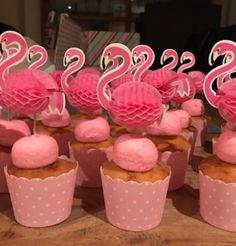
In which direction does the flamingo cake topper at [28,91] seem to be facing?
to the viewer's left

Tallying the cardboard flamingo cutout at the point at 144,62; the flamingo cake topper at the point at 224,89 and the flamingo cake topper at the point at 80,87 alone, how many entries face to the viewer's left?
3

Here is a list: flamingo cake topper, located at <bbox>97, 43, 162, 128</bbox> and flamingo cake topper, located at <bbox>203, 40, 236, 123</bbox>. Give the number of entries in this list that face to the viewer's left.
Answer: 2

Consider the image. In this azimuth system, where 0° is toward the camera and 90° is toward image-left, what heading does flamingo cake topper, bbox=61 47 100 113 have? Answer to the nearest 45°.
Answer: approximately 90°

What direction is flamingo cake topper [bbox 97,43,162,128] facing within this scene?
to the viewer's left

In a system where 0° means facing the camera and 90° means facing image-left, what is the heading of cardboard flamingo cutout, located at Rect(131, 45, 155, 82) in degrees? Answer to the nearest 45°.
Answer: approximately 90°

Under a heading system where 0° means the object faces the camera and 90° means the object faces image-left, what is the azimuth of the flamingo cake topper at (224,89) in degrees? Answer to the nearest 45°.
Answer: approximately 90°
